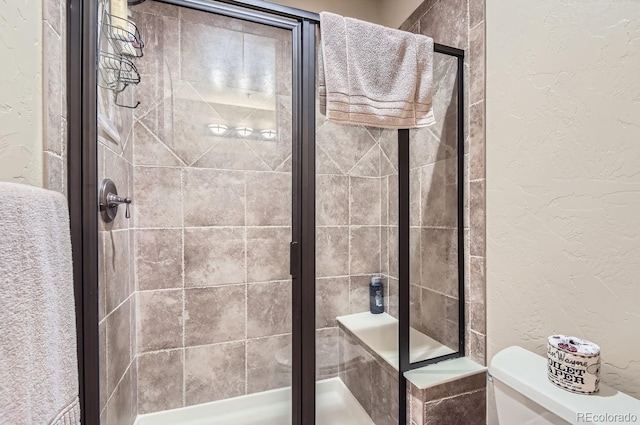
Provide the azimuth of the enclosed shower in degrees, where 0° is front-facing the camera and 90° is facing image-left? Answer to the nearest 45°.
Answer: approximately 0°

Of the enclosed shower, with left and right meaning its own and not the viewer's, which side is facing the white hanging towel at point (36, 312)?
front

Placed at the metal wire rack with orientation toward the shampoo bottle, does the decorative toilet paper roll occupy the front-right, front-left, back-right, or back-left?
front-right

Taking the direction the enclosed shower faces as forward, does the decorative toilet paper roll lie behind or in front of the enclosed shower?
in front

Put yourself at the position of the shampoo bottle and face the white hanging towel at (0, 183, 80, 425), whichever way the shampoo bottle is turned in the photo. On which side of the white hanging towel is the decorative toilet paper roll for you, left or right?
left
